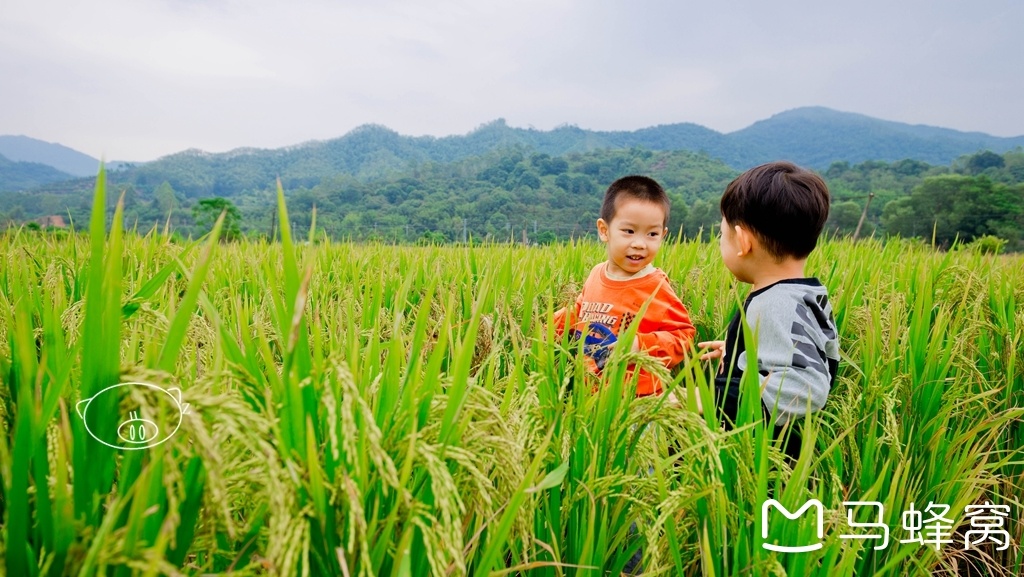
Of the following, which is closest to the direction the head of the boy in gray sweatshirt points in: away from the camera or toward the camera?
away from the camera

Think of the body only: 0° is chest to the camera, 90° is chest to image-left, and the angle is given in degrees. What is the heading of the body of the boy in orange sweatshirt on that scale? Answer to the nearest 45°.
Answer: approximately 45°

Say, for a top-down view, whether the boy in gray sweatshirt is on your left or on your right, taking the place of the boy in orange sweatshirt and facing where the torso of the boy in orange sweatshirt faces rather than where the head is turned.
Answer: on your left

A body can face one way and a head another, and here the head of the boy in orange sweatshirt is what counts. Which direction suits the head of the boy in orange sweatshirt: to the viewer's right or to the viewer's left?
to the viewer's right
